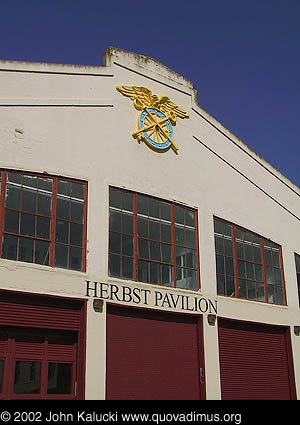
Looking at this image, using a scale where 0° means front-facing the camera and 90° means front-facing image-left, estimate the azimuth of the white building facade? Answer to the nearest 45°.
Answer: approximately 315°
